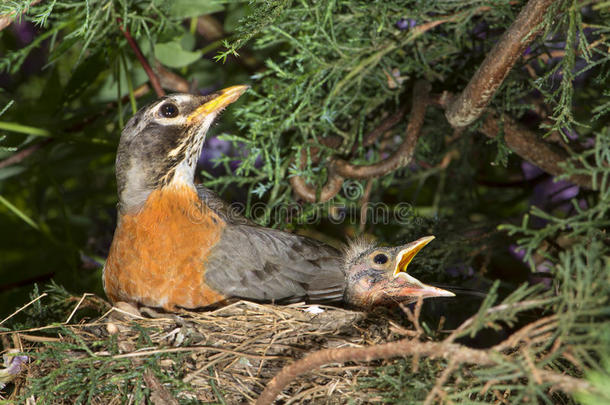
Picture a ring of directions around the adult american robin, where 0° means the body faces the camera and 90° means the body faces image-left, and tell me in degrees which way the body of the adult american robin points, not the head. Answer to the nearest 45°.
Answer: approximately 45°
